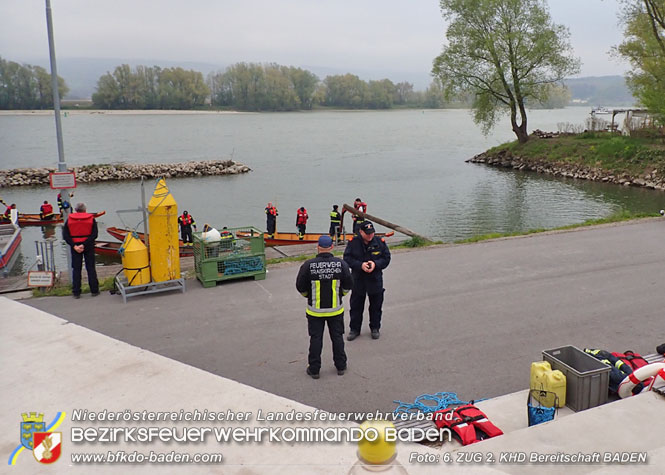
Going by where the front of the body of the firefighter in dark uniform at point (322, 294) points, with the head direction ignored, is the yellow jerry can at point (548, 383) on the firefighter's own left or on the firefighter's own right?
on the firefighter's own right

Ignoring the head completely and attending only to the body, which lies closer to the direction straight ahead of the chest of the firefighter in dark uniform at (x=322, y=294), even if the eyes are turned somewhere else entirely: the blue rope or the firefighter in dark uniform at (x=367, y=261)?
the firefighter in dark uniform

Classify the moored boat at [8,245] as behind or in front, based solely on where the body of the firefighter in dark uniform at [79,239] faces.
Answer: in front

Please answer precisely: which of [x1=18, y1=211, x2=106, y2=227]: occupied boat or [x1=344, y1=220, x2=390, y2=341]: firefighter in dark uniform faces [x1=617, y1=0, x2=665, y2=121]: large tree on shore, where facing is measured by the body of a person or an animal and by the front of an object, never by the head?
the occupied boat

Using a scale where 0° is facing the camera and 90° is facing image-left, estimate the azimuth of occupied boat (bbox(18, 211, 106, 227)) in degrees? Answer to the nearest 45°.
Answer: approximately 270°

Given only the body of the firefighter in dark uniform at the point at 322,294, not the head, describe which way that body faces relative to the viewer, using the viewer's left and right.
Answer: facing away from the viewer

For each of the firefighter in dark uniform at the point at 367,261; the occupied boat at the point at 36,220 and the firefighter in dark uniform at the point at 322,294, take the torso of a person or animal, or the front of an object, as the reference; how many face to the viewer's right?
1

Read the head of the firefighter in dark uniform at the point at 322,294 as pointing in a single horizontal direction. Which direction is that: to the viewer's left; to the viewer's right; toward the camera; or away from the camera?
away from the camera
